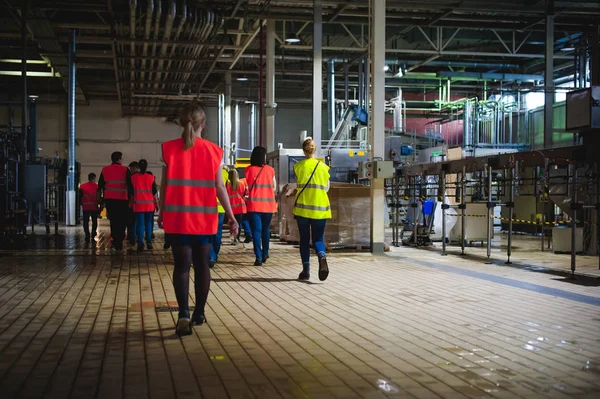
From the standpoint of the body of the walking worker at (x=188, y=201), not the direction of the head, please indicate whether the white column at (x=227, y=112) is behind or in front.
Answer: in front

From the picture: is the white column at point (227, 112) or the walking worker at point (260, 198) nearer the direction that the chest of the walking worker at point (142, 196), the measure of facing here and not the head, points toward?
the white column

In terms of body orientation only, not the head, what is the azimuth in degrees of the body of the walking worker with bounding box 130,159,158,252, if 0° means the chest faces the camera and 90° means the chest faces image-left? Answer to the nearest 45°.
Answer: approximately 180°

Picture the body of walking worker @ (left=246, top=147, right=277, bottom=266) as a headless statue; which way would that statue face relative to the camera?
away from the camera

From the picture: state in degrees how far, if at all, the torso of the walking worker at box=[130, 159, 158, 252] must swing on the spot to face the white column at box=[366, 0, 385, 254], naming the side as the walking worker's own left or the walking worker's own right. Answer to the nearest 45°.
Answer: approximately 90° to the walking worker's own right

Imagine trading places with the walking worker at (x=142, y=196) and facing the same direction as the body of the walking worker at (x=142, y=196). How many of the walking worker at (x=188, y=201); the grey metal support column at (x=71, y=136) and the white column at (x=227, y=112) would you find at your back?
1

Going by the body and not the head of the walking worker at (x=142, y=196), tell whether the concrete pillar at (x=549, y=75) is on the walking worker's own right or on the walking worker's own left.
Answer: on the walking worker's own right

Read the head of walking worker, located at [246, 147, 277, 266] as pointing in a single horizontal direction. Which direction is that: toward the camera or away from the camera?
away from the camera

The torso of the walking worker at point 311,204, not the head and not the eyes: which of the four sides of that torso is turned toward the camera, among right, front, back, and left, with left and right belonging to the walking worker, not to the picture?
back

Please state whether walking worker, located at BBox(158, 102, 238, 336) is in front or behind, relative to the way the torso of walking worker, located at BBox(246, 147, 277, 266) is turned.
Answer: behind

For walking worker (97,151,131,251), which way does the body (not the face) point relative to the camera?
away from the camera

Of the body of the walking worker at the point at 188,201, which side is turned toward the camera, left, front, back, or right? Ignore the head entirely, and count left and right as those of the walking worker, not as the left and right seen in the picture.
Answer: back

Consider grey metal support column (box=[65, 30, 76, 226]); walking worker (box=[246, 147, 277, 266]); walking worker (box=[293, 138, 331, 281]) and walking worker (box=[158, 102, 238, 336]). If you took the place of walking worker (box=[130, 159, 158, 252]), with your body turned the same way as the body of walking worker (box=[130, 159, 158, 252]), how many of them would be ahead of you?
1
